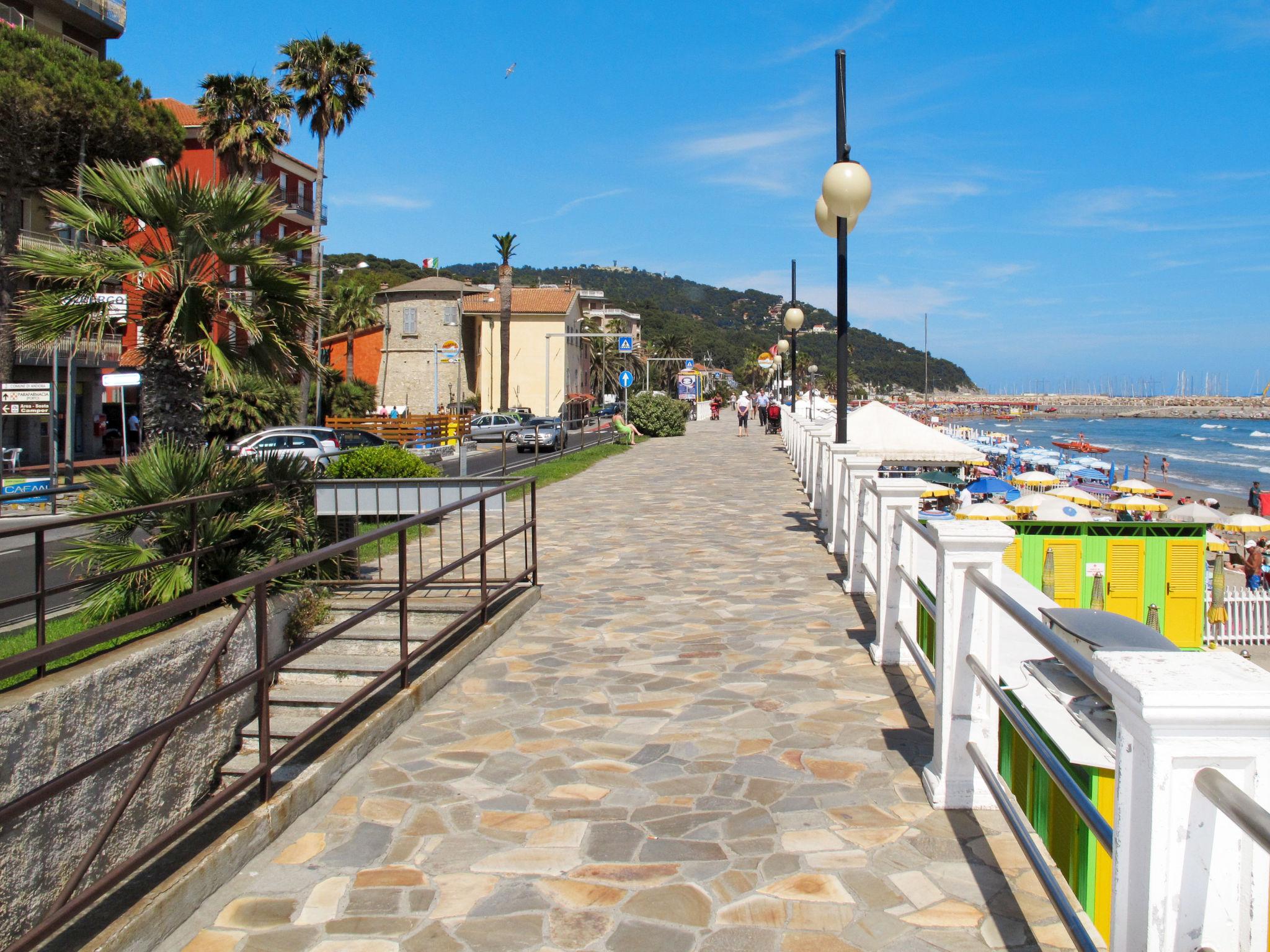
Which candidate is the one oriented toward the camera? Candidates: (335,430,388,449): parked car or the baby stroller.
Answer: the baby stroller

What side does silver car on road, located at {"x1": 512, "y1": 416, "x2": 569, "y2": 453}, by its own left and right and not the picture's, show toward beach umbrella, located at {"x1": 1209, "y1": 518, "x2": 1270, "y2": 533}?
left

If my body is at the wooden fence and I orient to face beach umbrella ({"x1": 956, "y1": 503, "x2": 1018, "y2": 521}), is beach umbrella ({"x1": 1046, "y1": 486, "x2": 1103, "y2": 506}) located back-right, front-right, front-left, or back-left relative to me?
front-left

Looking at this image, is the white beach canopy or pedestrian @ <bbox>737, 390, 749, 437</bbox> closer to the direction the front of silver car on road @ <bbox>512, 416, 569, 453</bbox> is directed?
the white beach canopy

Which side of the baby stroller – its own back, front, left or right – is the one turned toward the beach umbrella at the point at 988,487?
front

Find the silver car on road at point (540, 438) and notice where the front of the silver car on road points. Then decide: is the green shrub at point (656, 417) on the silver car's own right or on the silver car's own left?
on the silver car's own left

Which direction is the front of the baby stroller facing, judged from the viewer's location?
facing the viewer

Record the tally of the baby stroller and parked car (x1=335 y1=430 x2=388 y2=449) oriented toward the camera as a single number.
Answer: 1

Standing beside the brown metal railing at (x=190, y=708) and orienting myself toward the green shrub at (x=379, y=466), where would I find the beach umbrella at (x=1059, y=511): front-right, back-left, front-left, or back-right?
front-right
